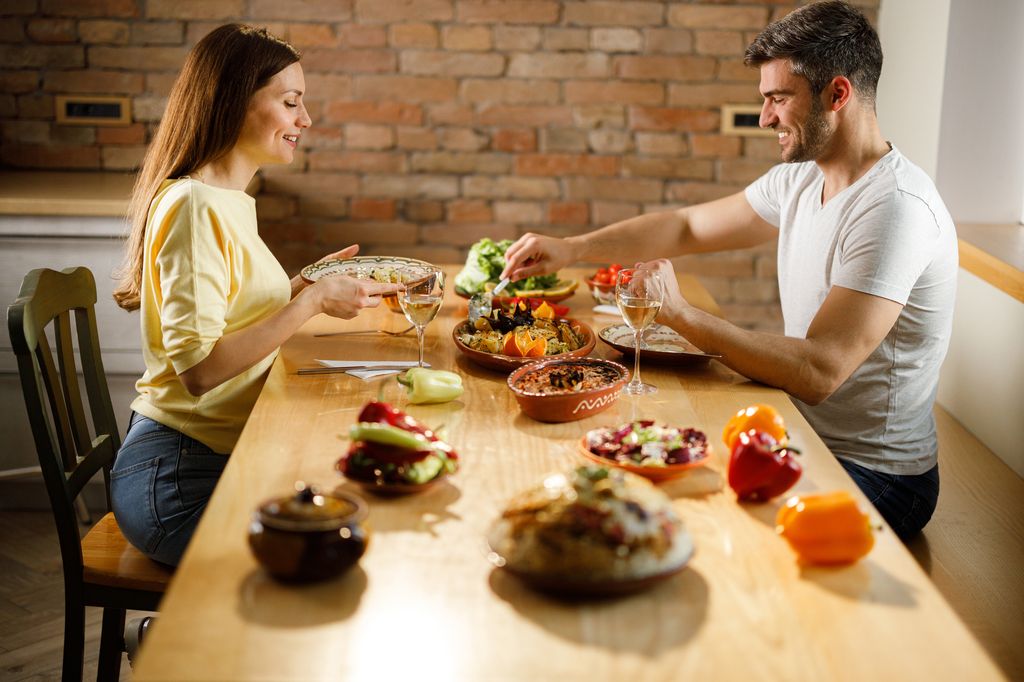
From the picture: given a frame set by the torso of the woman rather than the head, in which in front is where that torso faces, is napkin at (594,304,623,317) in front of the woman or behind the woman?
in front

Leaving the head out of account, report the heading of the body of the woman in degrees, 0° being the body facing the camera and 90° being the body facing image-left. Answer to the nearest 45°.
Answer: approximately 270°

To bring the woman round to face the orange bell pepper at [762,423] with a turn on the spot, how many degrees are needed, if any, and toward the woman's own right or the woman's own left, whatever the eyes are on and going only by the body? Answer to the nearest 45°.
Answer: approximately 45° to the woman's own right

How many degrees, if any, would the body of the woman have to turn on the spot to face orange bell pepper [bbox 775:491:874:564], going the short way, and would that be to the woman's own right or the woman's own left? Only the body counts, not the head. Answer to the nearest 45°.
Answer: approximately 45° to the woman's own right

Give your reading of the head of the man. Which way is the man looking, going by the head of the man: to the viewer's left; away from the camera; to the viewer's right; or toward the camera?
to the viewer's left

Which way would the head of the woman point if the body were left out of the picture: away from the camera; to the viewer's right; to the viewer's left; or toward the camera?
to the viewer's right

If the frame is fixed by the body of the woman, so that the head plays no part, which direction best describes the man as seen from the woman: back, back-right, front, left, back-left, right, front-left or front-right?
front
